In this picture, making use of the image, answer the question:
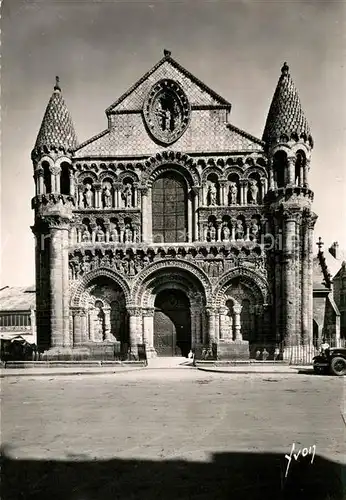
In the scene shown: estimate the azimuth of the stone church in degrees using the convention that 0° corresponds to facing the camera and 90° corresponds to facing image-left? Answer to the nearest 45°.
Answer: approximately 0°
